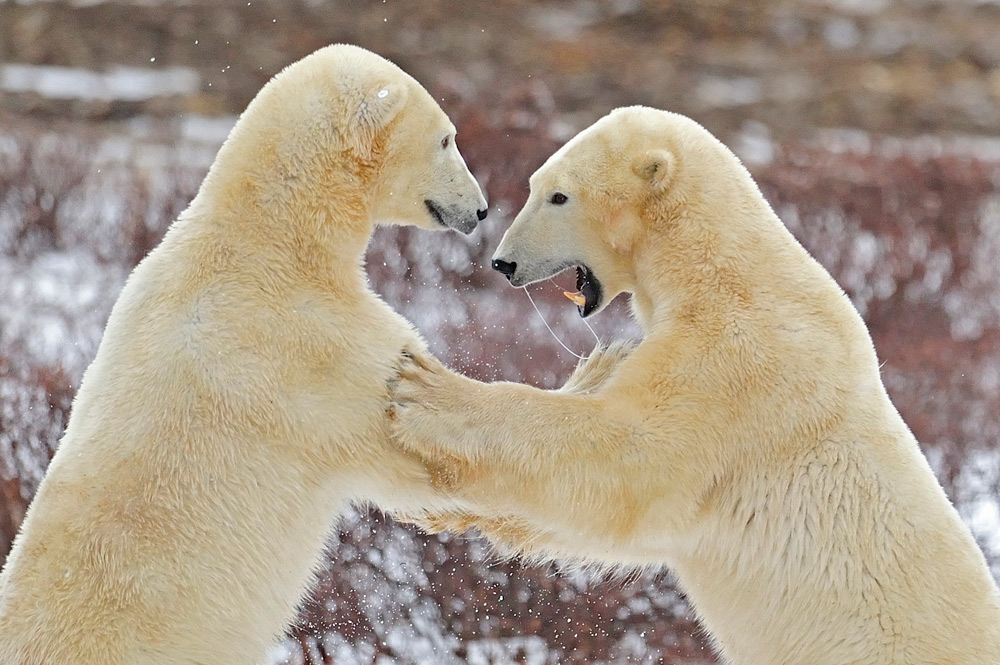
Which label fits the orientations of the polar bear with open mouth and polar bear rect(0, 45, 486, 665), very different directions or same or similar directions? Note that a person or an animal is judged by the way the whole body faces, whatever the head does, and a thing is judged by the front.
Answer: very different directions

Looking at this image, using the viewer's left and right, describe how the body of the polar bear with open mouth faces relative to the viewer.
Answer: facing to the left of the viewer

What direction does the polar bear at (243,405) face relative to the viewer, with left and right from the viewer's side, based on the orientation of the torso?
facing to the right of the viewer

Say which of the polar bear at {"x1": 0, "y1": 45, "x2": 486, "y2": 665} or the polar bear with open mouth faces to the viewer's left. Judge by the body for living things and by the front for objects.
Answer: the polar bear with open mouth

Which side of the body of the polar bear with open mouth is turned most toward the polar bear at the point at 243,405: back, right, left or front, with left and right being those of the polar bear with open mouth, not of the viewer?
front

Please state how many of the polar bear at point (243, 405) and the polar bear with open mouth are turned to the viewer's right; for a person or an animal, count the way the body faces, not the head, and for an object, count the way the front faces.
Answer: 1

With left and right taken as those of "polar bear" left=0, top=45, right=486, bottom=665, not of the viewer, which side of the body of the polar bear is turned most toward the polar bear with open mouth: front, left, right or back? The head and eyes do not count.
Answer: front
